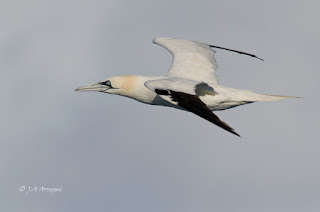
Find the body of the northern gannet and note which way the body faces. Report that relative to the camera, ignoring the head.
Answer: to the viewer's left
